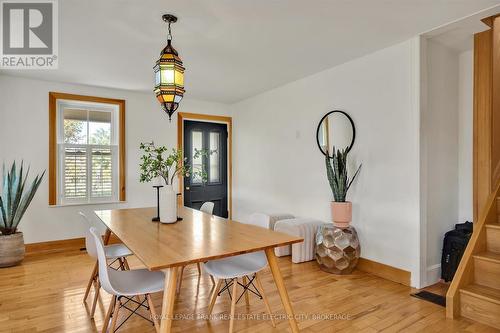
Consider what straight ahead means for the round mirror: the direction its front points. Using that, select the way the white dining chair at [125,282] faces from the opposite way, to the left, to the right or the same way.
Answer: the opposite way

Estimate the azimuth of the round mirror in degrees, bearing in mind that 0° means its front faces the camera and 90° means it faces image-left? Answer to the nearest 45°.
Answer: approximately 45°

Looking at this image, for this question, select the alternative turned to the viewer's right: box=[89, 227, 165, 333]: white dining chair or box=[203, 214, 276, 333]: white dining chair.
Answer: box=[89, 227, 165, 333]: white dining chair

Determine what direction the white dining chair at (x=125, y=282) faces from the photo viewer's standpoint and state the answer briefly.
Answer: facing to the right of the viewer

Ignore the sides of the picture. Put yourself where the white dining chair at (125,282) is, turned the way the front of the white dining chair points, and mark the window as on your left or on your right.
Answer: on your left

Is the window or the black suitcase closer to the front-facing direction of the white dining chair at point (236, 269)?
the window

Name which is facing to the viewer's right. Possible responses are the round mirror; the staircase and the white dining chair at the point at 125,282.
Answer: the white dining chair

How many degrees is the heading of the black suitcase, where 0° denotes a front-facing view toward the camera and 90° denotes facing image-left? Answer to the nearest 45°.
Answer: approximately 45°
